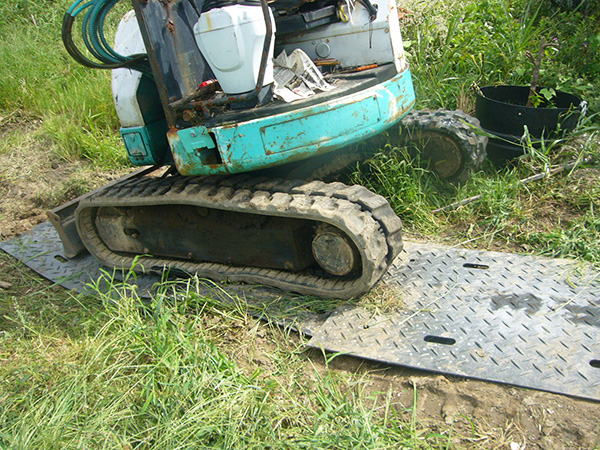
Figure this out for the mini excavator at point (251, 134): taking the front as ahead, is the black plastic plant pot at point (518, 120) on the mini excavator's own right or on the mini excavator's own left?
on the mini excavator's own right

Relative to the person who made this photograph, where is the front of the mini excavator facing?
facing away from the viewer and to the left of the viewer
